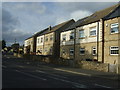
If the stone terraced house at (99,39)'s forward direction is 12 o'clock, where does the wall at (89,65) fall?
The wall is roughly at 11 o'clock from the stone terraced house.

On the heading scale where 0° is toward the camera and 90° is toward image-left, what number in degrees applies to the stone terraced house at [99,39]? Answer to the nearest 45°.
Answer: approximately 45°
